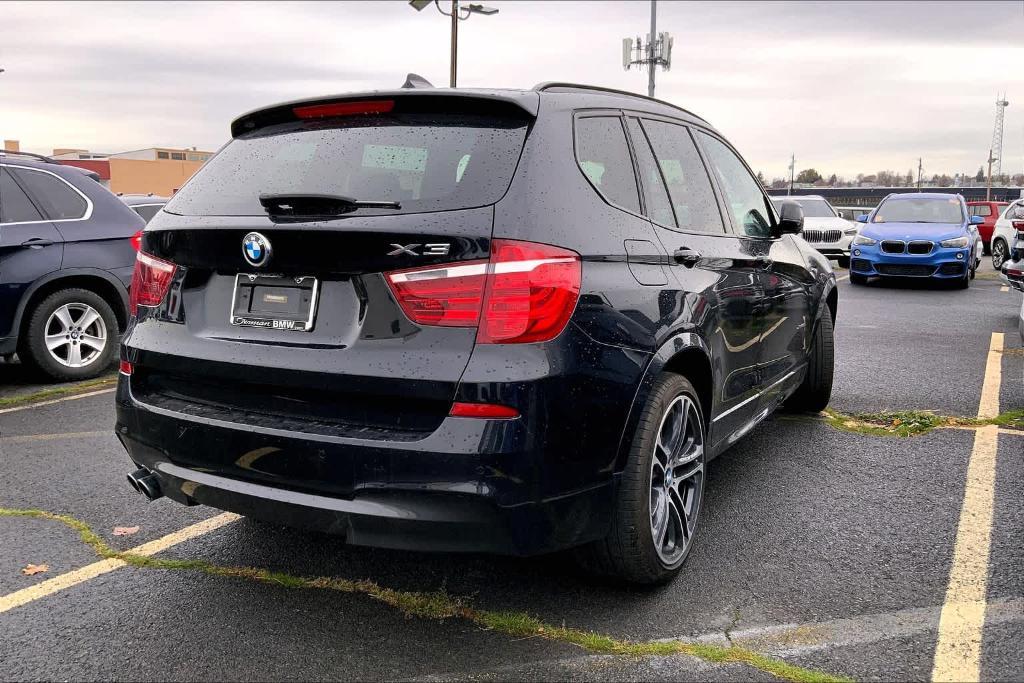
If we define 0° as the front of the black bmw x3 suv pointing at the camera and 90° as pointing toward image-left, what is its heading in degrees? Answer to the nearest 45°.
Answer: approximately 225°

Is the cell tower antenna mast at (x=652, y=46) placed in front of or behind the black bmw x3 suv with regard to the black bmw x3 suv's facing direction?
in front

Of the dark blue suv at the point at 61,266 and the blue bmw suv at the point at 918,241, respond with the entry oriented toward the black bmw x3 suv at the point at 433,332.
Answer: the blue bmw suv

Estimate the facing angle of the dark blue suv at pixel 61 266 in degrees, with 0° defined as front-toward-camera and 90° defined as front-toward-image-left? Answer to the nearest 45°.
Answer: approximately 90°

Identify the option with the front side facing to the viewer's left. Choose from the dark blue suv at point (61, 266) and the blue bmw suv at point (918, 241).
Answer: the dark blue suv

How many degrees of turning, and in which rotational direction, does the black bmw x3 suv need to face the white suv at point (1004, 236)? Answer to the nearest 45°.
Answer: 0° — it already faces it

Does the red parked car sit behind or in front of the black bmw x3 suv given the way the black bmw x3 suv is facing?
in front

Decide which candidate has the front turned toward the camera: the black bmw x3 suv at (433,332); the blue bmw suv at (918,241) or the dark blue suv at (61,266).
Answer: the blue bmw suv

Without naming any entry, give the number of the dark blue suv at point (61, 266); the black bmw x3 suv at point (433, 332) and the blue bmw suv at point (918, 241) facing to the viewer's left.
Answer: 1

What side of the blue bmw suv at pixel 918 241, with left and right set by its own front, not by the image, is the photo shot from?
front

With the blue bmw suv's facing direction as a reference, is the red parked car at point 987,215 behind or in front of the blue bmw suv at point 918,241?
behind

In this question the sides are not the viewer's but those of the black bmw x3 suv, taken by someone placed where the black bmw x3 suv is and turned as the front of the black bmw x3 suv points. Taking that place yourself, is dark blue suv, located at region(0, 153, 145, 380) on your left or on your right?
on your left

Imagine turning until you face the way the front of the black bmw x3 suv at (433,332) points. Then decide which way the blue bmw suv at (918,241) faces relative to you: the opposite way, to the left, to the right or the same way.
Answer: the opposite way
